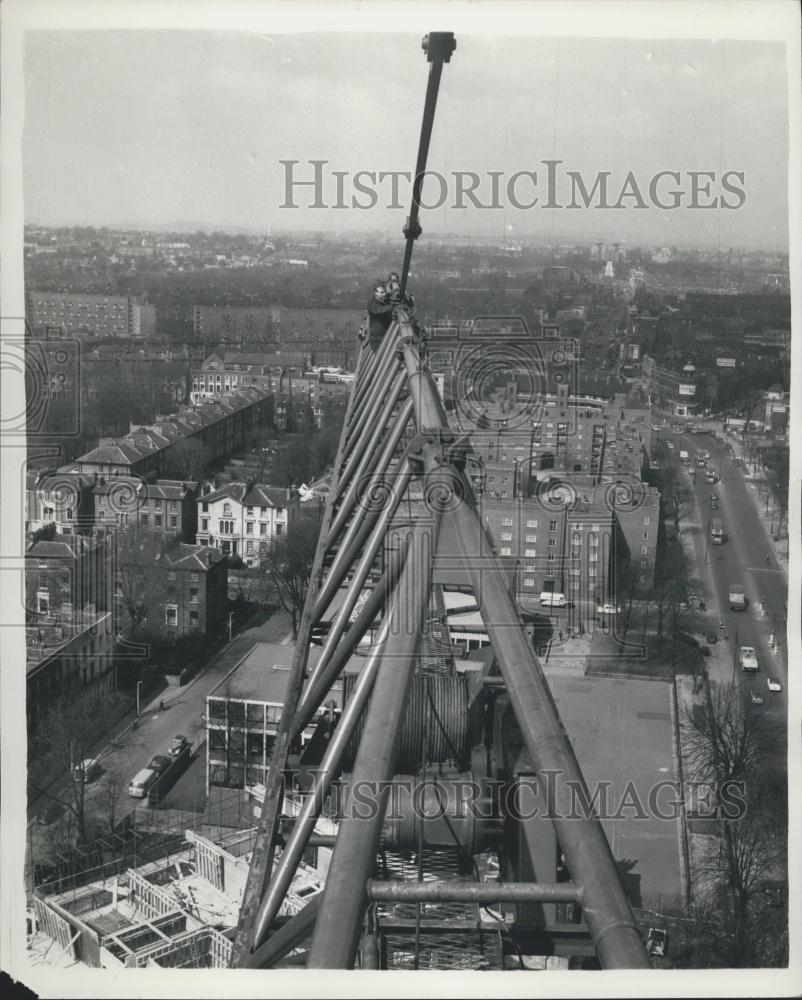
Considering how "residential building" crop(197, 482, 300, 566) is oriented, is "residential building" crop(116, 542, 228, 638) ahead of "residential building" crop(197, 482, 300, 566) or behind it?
ahead

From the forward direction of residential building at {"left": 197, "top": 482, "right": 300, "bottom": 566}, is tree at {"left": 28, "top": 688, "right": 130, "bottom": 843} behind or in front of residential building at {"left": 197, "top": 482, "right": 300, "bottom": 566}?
in front

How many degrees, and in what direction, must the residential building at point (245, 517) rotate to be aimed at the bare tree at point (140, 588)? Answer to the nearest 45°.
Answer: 0° — it already faces it

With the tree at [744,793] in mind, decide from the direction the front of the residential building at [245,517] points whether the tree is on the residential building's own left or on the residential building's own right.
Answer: on the residential building's own left
